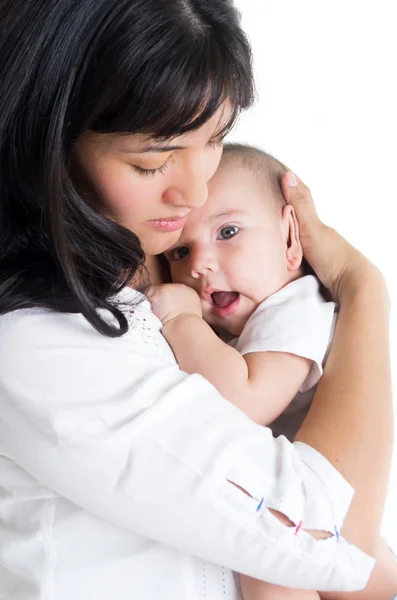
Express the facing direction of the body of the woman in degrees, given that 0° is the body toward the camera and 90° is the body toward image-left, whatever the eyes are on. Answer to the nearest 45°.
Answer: approximately 315°

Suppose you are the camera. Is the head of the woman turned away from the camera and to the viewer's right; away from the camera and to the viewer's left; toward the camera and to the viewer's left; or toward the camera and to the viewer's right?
toward the camera and to the viewer's right

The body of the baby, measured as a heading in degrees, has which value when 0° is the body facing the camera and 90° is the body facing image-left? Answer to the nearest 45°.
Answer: approximately 45°
